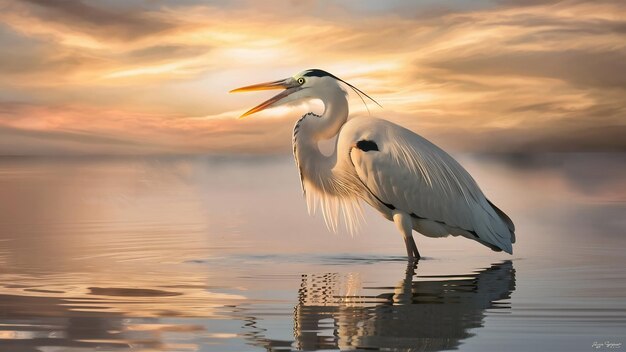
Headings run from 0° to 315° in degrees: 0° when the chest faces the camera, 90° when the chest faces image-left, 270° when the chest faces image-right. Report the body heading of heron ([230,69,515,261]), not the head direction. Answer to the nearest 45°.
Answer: approximately 90°
